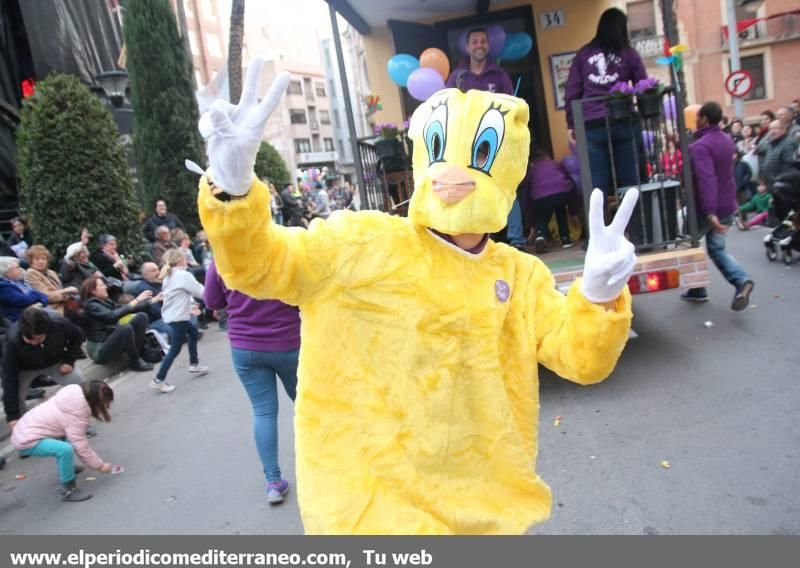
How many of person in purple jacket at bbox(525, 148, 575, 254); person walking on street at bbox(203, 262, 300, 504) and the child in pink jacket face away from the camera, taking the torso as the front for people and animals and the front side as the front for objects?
2

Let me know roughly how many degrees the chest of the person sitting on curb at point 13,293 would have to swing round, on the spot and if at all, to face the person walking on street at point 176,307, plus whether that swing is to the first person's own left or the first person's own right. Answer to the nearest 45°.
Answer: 0° — they already face them

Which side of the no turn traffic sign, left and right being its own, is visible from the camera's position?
front

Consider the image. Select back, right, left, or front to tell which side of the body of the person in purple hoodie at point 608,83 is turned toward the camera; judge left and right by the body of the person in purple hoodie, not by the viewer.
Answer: back

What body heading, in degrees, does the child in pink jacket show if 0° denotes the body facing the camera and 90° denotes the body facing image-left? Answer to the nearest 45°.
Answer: approximately 270°

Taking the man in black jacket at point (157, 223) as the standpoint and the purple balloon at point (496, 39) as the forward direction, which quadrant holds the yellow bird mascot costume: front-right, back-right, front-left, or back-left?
front-right

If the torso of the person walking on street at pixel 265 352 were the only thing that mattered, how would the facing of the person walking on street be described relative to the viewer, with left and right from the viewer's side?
facing away from the viewer

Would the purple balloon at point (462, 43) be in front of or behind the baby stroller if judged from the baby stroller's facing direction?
in front

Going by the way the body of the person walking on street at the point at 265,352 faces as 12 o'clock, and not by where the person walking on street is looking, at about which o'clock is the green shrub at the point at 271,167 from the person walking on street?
The green shrub is roughly at 12 o'clock from the person walking on street.

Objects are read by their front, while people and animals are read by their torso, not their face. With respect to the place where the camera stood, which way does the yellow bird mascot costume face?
facing the viewer

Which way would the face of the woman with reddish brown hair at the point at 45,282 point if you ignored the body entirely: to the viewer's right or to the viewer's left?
to the viewer's right

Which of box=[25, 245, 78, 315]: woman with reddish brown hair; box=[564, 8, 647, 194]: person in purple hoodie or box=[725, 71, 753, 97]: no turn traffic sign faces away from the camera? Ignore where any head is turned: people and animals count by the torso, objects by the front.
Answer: the person in purple hoodie

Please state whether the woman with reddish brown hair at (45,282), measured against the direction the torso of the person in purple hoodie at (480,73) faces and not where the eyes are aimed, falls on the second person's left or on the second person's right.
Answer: on the second person's right

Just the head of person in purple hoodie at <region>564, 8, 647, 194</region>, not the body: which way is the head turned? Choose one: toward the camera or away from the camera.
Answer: away from the camera
